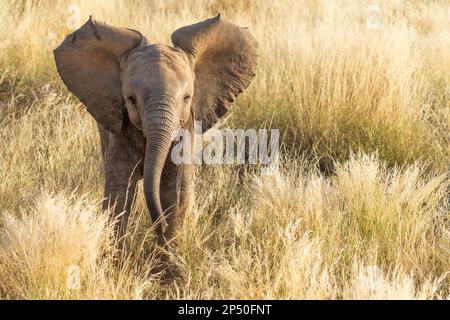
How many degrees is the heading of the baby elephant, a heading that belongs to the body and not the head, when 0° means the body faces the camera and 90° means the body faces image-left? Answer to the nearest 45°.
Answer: approximately 0°
